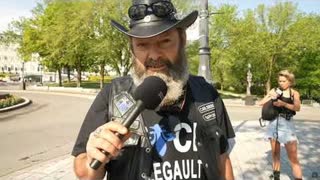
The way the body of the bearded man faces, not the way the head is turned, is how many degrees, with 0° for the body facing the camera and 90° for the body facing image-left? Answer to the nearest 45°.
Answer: approximately 0°

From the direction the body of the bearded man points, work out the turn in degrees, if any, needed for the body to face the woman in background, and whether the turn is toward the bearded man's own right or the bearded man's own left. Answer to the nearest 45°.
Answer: approximately 135° to the bearded man's own left

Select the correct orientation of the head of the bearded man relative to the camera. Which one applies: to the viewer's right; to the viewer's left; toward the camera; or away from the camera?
toward the camera

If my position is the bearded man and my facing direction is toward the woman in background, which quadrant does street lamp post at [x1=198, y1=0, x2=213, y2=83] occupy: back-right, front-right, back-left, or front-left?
front-left

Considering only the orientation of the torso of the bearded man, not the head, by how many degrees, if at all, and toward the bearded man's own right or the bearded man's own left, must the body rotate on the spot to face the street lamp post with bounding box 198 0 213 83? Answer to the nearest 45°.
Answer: approximately 180°
